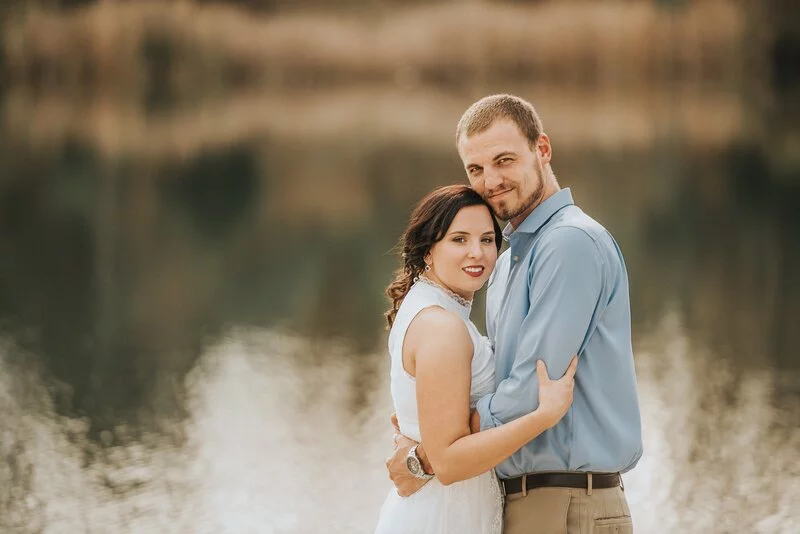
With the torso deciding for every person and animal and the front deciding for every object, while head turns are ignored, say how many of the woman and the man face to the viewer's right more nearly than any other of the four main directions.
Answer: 1

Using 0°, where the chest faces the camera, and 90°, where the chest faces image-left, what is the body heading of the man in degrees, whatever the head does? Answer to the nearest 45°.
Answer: approximately 90°

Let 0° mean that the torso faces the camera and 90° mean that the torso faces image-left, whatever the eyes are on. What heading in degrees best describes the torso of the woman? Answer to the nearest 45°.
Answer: approximately 270°

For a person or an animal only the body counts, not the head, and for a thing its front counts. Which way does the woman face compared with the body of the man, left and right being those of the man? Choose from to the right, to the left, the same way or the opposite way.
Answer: the opposite way
